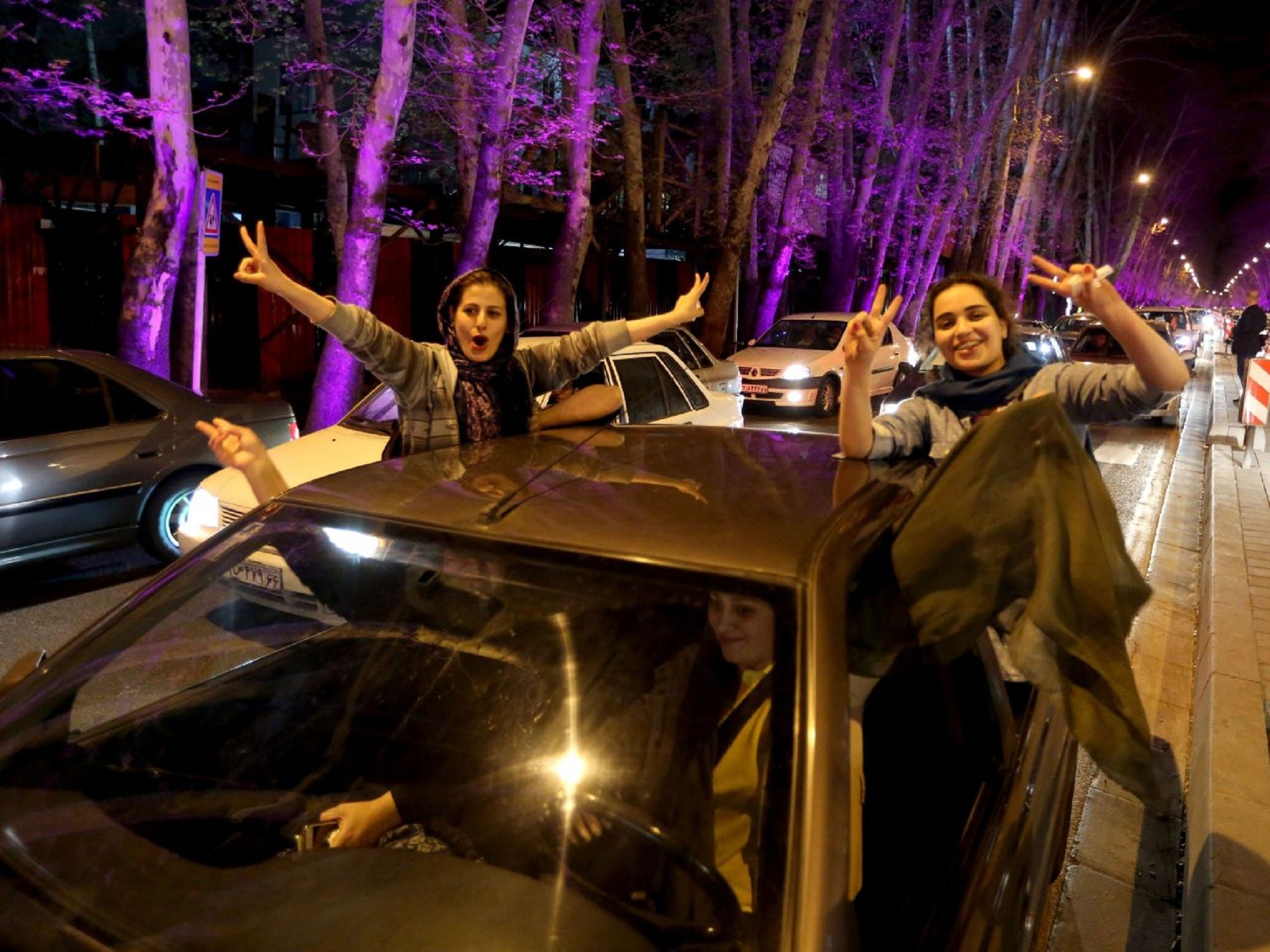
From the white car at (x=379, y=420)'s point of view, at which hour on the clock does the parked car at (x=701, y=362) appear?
The parked car is roughly at 6 o'clock from the white car.

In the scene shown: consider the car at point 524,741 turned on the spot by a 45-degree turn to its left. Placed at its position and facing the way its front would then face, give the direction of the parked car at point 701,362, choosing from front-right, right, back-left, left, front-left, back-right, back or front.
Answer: back

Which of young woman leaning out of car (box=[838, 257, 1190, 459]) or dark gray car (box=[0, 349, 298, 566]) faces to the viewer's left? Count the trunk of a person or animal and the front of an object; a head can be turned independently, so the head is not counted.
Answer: the dark gray car

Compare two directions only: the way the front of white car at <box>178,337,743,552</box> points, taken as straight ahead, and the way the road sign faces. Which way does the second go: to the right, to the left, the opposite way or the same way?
to the left

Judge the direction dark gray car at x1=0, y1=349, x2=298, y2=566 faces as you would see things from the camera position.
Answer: facing to the left of the viewer

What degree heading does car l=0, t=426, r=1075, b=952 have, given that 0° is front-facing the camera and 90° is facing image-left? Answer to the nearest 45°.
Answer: approximately 45°

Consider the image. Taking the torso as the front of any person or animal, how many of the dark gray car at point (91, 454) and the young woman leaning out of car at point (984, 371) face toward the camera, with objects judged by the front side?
1

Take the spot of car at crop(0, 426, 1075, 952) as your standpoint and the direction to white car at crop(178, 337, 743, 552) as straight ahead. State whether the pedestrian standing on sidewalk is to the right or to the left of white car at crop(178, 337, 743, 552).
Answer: right

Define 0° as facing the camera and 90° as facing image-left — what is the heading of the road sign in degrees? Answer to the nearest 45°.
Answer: approximately 315°
